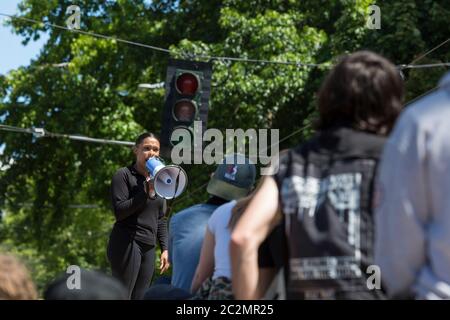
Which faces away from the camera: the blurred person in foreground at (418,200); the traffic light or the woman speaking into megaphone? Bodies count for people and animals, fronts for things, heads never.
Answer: the blurred person in foreground

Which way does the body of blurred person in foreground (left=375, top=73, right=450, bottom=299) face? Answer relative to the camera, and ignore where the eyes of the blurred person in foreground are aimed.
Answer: away from the camera

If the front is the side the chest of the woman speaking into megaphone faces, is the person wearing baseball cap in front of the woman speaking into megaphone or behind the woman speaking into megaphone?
in front

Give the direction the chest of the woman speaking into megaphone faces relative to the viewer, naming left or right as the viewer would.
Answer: facing the viewer and to the right of the viewer

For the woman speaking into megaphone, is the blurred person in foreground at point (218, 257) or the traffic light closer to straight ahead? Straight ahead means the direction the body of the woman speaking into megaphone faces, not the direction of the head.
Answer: the blurred person in foreground

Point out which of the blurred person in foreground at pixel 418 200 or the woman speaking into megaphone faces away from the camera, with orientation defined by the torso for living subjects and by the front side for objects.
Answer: the blurred person in foreground

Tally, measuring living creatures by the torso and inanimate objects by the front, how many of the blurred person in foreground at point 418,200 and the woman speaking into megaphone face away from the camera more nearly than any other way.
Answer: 1

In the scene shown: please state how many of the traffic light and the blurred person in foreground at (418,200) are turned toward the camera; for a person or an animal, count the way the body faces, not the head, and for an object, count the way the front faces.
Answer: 1

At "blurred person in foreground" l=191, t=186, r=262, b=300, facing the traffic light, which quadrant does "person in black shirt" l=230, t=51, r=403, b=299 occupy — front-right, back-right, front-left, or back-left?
back-right

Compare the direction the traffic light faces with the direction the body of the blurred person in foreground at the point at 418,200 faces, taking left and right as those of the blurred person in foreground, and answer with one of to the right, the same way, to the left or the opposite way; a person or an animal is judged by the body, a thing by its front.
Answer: the opposite way

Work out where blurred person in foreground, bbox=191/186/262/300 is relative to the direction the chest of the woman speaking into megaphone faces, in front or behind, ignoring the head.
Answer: in front

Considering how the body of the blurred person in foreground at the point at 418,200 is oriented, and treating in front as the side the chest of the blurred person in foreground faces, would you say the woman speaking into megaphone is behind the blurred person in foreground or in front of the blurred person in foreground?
in front

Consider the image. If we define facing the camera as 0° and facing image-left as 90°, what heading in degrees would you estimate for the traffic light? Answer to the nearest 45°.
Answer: approximately 0°
